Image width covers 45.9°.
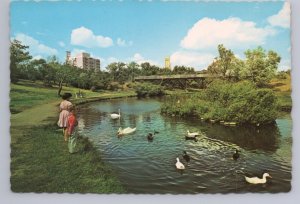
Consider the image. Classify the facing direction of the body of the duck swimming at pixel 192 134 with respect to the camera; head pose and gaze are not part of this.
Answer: to the viewer's left

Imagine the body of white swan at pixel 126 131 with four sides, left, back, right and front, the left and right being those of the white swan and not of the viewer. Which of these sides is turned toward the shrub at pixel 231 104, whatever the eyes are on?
back

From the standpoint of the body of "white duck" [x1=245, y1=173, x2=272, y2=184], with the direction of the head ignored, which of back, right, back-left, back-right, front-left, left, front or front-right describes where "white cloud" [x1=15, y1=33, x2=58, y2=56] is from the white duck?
back

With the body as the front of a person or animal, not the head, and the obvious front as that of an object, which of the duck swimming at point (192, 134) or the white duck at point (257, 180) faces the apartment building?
the duck swimming

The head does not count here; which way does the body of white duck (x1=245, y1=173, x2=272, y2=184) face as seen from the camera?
to the viewer's right

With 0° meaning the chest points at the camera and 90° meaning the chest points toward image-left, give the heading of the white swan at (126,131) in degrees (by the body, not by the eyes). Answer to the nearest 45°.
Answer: approximately 90°
